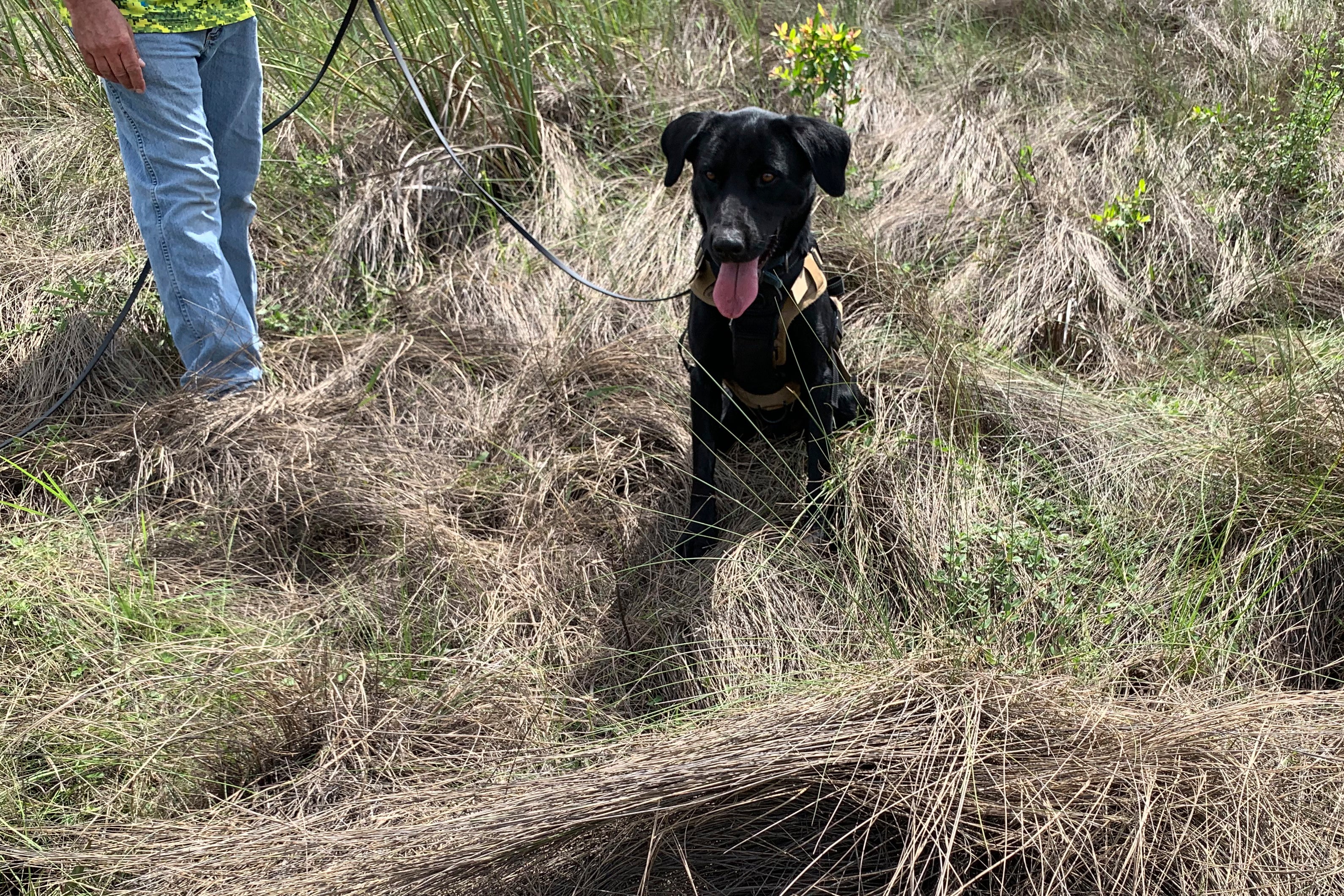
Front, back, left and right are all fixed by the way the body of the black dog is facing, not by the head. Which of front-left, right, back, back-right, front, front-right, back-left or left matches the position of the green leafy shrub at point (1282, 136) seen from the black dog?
back-left

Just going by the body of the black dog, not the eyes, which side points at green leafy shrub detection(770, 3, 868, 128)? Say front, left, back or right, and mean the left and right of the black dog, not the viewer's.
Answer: back

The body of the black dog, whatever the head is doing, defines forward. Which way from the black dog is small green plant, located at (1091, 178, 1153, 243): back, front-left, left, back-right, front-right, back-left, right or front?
back-left

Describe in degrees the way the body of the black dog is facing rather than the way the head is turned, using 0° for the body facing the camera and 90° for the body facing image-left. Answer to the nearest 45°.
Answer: approximately 0°

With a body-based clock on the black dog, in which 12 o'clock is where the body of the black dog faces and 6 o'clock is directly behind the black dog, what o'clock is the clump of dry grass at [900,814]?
The clump of dry grass is roughly at 12 o'clock from the black dog.
